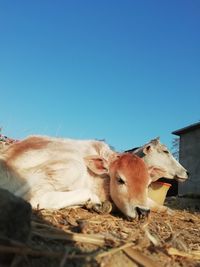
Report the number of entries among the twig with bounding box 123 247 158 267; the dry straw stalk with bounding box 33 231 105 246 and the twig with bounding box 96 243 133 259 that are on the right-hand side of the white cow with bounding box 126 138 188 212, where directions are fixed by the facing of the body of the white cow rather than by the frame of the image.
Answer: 3

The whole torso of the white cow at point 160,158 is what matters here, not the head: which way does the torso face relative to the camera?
to the viewer's right

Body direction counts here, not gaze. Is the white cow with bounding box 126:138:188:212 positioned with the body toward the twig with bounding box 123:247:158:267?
no

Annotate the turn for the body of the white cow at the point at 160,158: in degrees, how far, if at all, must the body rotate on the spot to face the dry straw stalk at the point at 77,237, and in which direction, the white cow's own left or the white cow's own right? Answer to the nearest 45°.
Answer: approximately 90° to the white cow's own right

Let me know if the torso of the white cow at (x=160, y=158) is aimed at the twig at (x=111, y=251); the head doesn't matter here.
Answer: no
